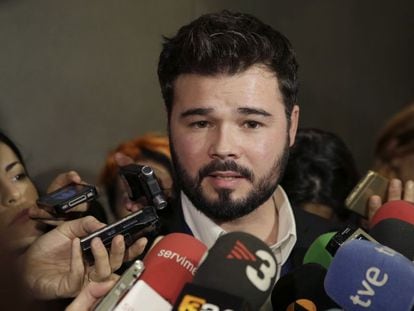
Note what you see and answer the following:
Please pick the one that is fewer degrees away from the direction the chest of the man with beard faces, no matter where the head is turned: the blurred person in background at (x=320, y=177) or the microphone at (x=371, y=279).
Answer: the microphone

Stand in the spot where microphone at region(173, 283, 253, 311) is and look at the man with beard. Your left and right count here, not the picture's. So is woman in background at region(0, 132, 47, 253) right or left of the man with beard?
left

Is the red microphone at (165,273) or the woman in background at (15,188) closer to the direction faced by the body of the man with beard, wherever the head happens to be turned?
the red microphone

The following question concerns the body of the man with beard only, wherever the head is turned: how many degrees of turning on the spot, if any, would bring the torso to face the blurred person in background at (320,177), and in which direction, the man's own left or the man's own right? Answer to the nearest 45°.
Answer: approximately 135° to the man's own left

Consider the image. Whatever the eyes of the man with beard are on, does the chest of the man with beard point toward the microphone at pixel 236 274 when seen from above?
yes

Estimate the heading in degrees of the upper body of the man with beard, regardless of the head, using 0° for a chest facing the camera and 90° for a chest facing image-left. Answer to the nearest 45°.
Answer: approximately 0°
